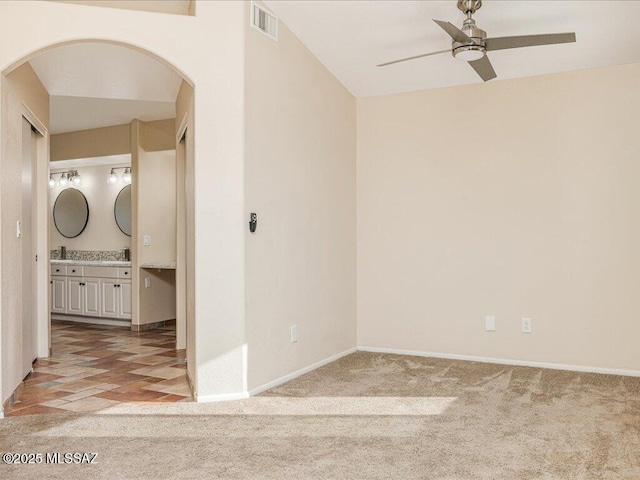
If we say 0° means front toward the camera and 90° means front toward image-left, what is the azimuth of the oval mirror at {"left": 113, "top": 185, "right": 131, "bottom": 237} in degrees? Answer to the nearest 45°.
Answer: approximately 0°

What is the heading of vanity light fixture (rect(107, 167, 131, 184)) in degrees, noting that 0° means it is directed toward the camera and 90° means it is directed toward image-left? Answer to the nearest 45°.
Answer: approximately 0°

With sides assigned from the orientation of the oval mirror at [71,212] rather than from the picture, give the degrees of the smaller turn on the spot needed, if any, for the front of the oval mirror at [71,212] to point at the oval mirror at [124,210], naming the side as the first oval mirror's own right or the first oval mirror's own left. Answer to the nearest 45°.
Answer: approximately 45° to the first oval mirror's own left

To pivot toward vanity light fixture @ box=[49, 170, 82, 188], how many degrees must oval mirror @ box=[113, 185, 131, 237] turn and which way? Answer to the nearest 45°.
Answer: approximately 135° to its right

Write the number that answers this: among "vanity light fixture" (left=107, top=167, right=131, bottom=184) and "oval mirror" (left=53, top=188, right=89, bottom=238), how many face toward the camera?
2

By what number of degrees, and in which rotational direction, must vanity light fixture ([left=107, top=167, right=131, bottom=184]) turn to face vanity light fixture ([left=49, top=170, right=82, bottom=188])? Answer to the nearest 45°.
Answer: approximately 135° to its right

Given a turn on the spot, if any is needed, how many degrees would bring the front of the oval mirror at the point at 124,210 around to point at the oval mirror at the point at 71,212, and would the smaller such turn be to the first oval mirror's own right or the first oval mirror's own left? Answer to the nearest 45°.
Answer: approximately 135° to the first oval mirror's own right
